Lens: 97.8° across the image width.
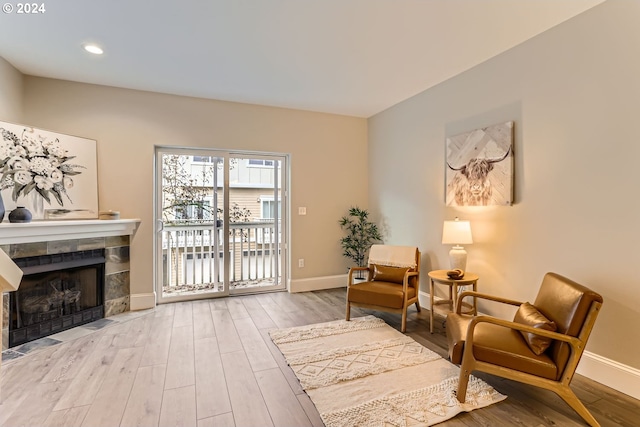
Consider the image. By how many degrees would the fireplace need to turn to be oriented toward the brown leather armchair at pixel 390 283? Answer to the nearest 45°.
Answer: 0° — it already faces it

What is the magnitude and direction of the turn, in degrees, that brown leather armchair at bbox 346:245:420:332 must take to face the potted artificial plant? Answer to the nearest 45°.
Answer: approximately 135° to its right

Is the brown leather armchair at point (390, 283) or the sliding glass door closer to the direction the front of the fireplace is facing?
the brown leather armchair
